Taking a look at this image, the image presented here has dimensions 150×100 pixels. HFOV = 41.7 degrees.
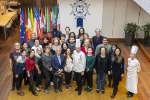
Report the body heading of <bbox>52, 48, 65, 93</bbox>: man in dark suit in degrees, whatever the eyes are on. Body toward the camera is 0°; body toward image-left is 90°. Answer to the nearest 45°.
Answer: approximately 0°

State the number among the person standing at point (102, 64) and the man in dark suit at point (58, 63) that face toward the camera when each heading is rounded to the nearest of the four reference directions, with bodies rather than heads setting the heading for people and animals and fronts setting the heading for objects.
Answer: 2

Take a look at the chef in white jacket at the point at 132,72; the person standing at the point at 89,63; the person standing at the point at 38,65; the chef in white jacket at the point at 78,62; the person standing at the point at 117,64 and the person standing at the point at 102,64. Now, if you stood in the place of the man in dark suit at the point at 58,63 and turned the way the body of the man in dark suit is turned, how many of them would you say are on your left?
5

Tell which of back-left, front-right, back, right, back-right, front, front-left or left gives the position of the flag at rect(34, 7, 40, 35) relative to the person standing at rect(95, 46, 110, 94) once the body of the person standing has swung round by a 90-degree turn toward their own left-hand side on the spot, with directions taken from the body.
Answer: back-left

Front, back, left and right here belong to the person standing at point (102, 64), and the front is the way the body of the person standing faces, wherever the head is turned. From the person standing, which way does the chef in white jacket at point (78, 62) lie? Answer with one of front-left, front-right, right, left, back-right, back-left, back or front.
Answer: right

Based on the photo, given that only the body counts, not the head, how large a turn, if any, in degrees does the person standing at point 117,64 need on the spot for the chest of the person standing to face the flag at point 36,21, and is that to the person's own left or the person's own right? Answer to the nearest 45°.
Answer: approximately 90° to the person's own right

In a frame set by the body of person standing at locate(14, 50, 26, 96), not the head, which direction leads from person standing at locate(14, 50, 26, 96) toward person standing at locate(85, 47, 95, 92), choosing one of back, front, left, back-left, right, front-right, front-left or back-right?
front-left

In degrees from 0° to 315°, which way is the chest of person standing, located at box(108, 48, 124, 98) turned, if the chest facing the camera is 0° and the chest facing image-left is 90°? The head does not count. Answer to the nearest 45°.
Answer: approximately 45°
